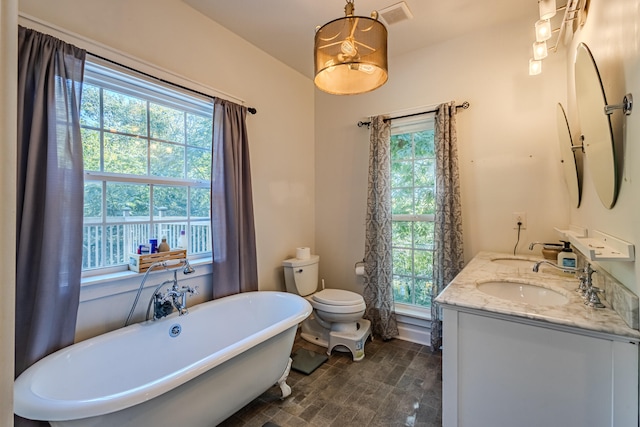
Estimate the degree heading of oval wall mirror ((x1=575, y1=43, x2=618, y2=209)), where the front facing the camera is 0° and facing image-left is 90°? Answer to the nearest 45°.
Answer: approximately 90°

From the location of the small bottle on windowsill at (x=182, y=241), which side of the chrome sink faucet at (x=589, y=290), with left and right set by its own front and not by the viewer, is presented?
front

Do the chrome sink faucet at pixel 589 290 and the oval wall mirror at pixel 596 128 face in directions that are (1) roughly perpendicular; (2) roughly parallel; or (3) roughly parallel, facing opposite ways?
roughly parallel

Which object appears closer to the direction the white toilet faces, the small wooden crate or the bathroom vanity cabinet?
the bathroom vanity cabinet

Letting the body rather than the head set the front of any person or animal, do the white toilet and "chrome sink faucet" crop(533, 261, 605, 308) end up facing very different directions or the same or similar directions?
very different directions

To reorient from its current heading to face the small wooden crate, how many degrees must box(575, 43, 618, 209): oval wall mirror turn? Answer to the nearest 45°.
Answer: approximately 45° to its left

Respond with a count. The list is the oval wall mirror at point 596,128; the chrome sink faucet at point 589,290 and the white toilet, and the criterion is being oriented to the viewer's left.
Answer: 2

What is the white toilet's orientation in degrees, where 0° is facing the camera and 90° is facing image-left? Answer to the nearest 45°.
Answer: approximately 315°

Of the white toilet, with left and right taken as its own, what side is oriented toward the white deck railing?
right

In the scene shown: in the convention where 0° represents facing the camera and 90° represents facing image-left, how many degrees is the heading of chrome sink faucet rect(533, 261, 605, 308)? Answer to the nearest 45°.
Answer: approximately 90°

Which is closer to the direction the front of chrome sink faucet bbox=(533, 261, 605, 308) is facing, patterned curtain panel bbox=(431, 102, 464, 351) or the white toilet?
the white toilet

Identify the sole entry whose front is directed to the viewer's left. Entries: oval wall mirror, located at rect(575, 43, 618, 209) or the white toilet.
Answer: the oval wall mirror

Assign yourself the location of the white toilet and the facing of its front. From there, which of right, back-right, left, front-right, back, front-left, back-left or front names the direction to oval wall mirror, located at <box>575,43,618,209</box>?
front
